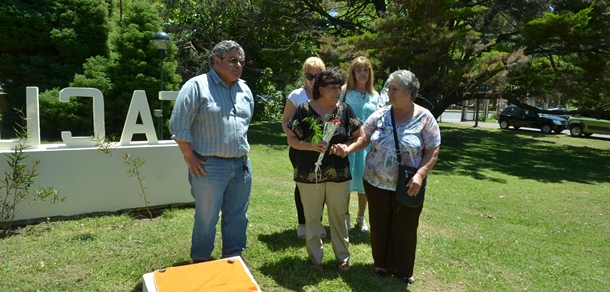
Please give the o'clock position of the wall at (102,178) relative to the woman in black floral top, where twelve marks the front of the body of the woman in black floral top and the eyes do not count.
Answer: The wall is roughly at 4 o'clock from the woman in black floral top.

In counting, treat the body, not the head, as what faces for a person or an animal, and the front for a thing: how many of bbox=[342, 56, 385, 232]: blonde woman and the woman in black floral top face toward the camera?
2

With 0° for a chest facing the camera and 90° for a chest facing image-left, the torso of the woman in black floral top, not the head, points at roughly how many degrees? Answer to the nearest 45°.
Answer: approximately 0°

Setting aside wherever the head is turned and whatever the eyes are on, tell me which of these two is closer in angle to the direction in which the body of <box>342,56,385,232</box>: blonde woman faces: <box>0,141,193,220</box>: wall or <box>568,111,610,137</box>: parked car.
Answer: the wall

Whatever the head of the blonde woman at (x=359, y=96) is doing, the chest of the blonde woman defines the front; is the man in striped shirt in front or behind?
in front

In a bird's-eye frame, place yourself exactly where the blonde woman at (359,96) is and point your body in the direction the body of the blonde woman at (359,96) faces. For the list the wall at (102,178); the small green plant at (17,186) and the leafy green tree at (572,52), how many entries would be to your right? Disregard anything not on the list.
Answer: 2

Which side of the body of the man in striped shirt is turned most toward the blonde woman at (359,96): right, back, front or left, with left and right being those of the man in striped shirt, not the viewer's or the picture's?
left

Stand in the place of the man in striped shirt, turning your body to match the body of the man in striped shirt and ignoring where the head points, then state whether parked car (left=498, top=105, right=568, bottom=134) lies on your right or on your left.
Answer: on your left

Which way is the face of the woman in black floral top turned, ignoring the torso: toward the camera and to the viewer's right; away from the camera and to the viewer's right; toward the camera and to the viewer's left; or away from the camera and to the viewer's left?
toward the camera and to the viewer's right

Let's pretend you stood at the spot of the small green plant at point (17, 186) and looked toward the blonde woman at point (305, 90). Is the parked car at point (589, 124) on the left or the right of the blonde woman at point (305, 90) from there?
left
